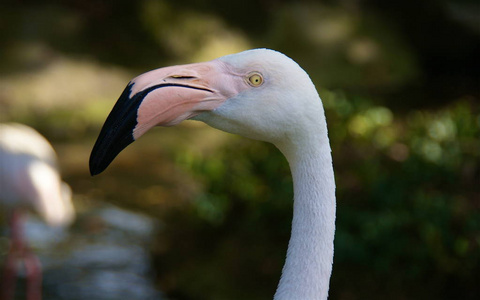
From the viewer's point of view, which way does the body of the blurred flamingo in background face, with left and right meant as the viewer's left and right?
facing to the left of the viewer

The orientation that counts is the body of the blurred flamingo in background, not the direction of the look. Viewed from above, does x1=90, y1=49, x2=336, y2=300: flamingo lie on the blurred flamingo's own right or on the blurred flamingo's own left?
on the blurred flamingo's own left
